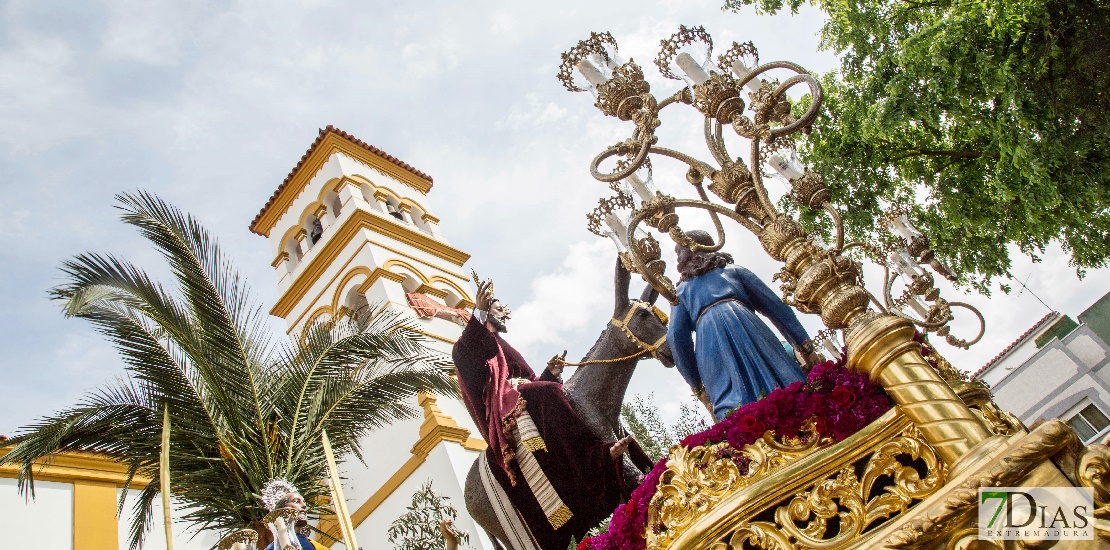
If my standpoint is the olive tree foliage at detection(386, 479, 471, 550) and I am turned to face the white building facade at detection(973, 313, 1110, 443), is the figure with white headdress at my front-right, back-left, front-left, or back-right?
back-left

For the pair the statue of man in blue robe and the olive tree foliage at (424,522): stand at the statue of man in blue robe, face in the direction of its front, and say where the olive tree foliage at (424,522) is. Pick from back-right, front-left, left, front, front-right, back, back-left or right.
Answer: front-left

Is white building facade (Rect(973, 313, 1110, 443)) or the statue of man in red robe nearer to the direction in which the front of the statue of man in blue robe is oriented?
the white building facade

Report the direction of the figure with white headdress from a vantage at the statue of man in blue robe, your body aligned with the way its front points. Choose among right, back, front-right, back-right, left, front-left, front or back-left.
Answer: left

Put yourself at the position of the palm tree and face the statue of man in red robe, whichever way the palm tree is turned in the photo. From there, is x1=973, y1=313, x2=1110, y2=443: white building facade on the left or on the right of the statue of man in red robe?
left

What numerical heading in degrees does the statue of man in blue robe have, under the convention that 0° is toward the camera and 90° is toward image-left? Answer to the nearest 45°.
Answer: approximately 180°

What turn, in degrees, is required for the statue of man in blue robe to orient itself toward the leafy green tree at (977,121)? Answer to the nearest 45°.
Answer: approximately 45° to its right

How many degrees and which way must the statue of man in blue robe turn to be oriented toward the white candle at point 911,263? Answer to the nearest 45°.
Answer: approximately 45° to its right

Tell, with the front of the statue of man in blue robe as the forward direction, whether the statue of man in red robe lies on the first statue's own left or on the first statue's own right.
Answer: on the first statue's own left

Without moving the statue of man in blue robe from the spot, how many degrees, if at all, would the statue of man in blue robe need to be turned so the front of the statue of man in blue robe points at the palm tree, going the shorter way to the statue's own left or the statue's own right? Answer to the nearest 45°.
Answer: approximately 90° to the statue's own left

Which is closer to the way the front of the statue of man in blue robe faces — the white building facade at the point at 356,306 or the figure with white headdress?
the white building facade
